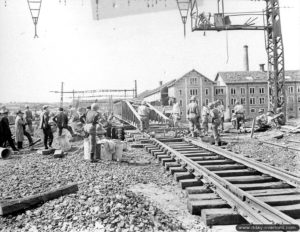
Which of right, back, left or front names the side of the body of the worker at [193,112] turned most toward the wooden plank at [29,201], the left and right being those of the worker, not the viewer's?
back

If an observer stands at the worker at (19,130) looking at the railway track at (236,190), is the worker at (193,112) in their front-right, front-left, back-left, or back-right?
front-left

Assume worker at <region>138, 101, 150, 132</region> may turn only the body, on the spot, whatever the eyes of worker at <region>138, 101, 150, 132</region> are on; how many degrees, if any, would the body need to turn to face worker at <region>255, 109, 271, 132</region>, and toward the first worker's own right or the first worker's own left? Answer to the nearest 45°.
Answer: approximately 90° to the first worker's own right

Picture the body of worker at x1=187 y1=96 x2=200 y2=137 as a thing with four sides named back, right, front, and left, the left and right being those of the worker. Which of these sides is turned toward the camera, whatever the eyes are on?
back

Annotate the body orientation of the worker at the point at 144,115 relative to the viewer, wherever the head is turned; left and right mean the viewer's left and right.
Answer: facing away from the viewer

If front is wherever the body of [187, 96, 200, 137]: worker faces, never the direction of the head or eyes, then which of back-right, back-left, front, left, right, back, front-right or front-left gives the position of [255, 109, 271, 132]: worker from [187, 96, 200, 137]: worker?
front-right

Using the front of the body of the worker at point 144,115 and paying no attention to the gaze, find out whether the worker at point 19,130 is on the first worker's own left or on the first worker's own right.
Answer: on the first worker's own left

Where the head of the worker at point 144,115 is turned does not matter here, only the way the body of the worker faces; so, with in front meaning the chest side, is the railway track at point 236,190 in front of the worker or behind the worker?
behind

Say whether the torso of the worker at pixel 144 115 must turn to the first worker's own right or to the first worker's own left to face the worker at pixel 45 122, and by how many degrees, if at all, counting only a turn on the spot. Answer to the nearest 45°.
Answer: approximately 135° to the first worker's own left
